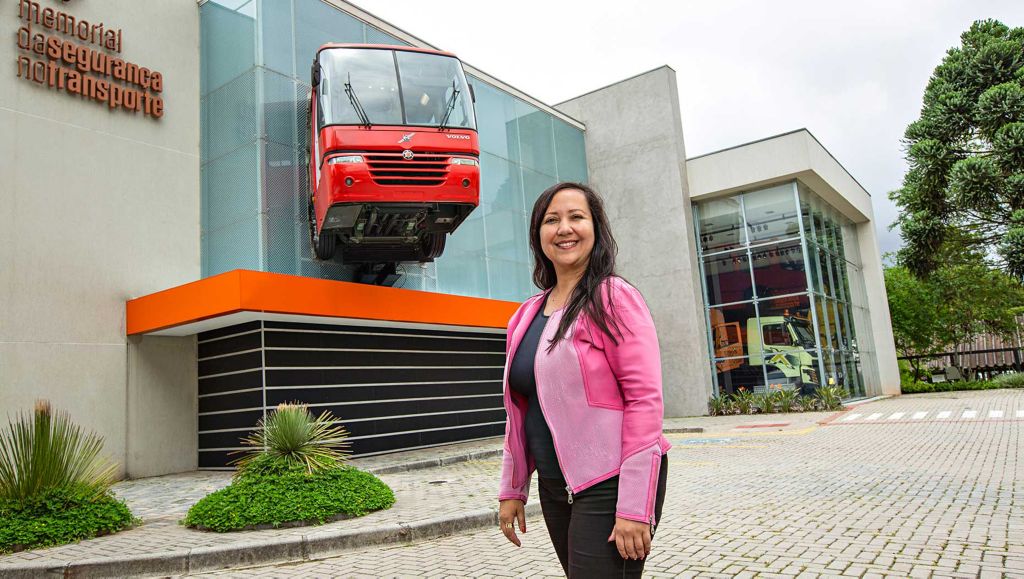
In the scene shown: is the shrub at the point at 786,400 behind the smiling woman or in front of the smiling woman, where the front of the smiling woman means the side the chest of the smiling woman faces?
behind

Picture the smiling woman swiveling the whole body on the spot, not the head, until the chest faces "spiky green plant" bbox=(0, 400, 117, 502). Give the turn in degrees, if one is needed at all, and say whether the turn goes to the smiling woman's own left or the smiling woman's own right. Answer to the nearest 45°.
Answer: approximately 90° to the smiling woman's own right

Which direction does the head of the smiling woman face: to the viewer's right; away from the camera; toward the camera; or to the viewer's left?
toward the camera

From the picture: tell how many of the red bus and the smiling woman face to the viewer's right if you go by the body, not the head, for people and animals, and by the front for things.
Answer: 0

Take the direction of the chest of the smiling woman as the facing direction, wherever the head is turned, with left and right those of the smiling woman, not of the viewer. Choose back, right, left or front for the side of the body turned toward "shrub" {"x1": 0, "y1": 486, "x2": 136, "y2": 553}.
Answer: right

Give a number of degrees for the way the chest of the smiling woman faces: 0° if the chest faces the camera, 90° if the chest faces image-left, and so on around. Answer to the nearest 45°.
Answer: approximately 45°

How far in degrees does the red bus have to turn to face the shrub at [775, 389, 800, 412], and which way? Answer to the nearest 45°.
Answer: approximately 135° to its left

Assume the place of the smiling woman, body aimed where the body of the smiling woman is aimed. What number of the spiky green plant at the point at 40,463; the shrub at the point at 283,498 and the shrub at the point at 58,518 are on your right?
3

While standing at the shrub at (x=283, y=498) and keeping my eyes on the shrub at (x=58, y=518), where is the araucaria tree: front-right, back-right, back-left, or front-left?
back-right

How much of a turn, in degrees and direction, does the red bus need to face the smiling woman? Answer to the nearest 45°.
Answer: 0° — it already faces them

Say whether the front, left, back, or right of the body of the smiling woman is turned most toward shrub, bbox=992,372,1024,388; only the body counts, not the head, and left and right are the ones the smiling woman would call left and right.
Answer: back

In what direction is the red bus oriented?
toward the camera

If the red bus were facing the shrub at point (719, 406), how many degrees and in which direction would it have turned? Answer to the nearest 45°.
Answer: approximately 135° to its left
